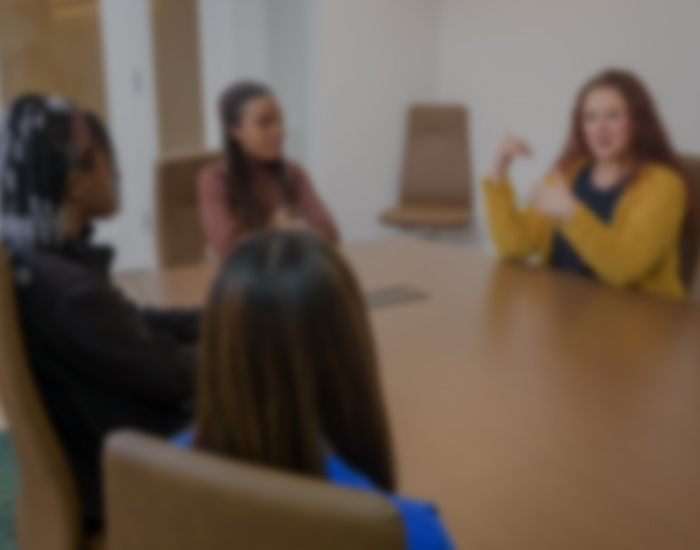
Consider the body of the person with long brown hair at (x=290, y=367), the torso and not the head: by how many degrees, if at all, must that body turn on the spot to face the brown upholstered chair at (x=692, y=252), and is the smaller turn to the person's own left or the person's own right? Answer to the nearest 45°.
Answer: approximately 45° to the person's own right

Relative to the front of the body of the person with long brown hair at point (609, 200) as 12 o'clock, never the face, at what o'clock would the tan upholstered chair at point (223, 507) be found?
The tan upholstered chair is roughly at 11 o'clock from the person with long brown hair.

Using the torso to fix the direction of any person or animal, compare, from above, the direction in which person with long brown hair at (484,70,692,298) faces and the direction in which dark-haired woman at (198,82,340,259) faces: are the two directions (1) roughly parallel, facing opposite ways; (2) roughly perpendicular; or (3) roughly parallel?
roughly perpendicular

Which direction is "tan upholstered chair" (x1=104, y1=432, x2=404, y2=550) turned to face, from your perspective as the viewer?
facing away from the viewer and to the right of the viewer

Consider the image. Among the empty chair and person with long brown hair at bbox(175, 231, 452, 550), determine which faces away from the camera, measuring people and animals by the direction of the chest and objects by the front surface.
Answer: the person with long brown hair

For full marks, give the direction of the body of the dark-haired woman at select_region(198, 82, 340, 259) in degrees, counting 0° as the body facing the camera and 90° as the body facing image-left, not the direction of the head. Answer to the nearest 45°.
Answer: approximately 315°

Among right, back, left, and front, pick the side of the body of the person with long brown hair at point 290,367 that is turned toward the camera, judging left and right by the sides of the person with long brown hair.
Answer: back

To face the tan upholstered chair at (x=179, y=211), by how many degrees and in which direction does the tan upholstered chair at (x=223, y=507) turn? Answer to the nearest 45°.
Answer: approximately 45° to its left

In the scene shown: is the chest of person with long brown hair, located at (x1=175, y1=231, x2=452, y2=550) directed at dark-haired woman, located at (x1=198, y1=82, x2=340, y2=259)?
yes
